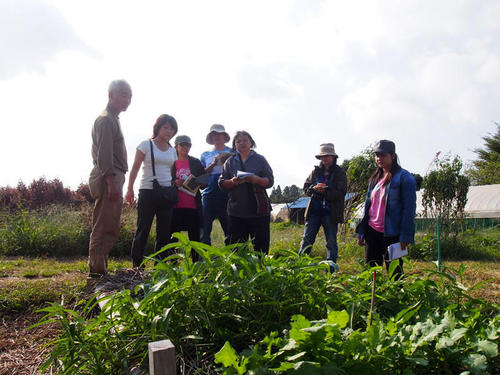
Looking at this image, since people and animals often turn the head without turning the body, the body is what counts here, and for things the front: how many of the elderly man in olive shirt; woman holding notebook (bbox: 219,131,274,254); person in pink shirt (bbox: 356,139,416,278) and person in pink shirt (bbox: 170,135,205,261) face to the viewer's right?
1

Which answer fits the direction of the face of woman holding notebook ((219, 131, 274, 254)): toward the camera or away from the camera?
toward the camera

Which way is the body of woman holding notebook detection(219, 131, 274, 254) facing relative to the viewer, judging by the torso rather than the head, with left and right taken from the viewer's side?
facing the viewer

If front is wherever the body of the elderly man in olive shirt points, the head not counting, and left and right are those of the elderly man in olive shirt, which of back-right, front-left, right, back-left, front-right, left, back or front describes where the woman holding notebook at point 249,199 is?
front

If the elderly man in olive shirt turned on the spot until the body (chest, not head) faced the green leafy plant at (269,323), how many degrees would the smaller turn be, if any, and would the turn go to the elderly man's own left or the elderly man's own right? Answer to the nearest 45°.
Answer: approximately 90° to the elderly man's own right

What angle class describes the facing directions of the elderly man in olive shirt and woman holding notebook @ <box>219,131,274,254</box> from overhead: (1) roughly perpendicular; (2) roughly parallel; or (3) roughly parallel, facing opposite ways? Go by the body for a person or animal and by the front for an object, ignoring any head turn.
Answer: roughly perpendicular

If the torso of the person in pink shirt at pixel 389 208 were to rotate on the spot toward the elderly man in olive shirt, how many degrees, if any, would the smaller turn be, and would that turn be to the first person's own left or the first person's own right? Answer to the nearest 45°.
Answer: approximately 45° to the first person's own right

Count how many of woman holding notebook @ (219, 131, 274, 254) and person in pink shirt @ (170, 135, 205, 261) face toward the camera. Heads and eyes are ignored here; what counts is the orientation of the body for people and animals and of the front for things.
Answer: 2

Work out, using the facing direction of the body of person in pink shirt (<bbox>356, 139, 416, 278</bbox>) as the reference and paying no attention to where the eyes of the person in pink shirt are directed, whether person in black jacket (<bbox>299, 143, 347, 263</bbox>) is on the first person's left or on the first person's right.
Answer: on the first person's right

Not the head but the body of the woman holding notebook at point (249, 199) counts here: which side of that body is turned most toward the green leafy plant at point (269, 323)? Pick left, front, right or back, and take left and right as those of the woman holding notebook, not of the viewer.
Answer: front

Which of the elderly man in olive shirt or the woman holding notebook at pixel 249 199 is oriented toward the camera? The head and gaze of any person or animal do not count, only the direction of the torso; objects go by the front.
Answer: the woman holding notebook

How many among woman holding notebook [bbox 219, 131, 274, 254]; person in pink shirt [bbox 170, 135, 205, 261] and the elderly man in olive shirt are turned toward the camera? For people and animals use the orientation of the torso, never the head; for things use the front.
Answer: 2

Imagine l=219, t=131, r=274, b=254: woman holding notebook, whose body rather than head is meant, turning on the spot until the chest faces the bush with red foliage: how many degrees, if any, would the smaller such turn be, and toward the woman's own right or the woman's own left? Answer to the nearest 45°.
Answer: approximately 135° to the woman's own right

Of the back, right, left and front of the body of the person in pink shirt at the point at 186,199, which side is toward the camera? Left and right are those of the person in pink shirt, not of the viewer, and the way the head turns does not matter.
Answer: front

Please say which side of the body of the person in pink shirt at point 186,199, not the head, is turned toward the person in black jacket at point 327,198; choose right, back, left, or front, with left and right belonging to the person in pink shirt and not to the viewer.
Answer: left
